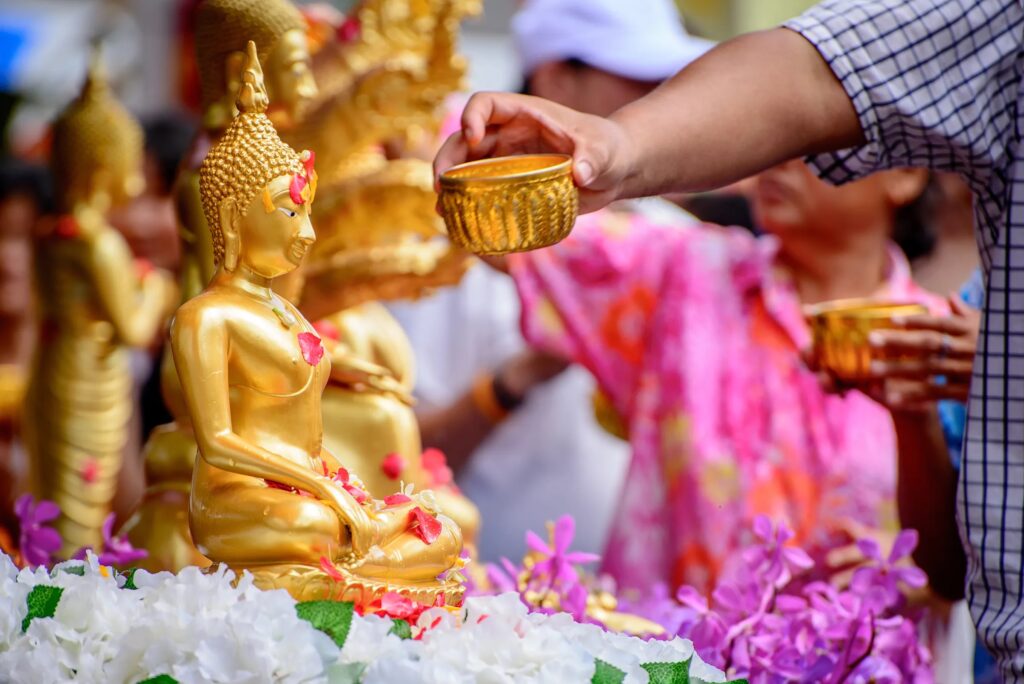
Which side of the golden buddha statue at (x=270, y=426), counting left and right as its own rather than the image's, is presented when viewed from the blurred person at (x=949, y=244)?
left

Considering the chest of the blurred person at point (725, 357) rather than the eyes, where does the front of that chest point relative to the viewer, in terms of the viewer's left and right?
facing the viewer and to the left of the viewer

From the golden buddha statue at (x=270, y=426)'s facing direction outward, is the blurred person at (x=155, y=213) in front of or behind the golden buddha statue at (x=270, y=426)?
behind

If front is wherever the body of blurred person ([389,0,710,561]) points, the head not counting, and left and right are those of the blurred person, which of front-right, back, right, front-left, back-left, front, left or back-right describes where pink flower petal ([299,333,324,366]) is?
right

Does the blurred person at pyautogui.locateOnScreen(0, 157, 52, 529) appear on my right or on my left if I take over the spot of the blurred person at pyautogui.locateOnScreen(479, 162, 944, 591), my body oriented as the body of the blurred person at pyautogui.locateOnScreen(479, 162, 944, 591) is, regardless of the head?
on my right

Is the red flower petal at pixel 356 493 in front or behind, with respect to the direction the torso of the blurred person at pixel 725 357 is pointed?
in front

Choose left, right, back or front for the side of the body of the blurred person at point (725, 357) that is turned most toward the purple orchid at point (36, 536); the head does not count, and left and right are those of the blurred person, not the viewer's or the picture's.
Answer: front
